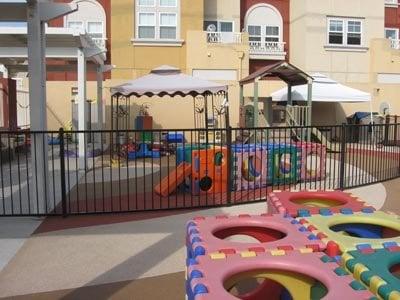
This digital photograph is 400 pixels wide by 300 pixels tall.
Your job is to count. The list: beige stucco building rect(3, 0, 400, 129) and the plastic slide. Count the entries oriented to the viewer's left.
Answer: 1

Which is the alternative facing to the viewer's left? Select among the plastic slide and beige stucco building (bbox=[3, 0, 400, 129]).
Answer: the plastic slide

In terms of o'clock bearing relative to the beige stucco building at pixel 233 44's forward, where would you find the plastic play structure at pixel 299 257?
The plastic play structure is roughly at 12 o'clock from the beige stucco building.

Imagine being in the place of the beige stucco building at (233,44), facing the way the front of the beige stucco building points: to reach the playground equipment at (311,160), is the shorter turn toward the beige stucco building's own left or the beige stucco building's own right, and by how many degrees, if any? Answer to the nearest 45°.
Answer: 0° — it already faces it

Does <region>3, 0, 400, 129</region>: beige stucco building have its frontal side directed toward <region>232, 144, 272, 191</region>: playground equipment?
yes

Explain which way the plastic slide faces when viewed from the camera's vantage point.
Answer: facing to the left of the viewer

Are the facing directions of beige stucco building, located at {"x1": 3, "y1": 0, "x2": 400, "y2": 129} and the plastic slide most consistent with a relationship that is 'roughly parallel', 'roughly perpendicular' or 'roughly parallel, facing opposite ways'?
roughly perpendicular

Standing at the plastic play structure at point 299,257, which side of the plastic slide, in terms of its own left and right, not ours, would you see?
left

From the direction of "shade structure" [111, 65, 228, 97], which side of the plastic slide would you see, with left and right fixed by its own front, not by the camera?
right

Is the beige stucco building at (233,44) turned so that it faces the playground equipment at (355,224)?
yes

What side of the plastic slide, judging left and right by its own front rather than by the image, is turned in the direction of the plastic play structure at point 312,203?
left
